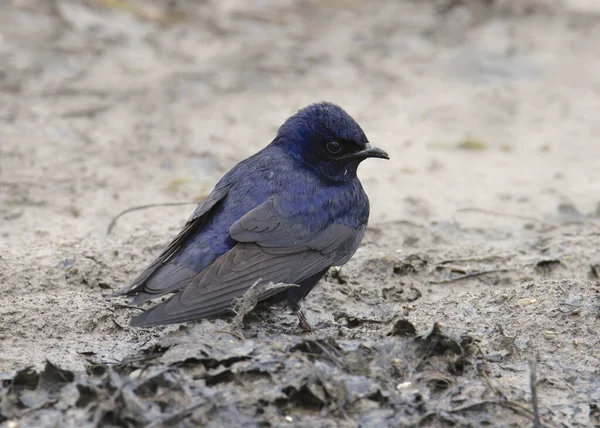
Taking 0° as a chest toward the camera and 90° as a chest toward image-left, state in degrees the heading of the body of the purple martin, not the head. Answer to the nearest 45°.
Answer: approximately 270°

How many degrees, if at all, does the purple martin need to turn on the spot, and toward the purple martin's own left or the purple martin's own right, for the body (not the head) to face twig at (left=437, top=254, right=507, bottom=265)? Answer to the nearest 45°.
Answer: approximately 45° to the purple martin's own left
